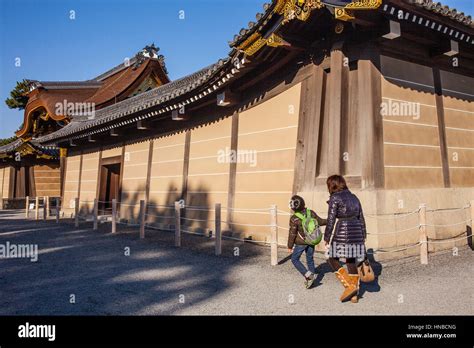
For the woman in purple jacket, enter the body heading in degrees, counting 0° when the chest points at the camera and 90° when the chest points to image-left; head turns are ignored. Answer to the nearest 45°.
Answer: approximately 135°

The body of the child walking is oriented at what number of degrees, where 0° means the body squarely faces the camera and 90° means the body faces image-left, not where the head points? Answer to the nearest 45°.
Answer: approximately 135°

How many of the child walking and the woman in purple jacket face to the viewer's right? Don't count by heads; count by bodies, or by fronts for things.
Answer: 0

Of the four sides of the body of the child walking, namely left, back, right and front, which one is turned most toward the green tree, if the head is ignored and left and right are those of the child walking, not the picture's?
front

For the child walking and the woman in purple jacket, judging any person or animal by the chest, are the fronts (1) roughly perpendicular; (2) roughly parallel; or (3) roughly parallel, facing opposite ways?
roughly parallel

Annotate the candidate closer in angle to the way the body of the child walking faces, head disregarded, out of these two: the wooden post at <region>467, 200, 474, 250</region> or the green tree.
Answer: the green tree

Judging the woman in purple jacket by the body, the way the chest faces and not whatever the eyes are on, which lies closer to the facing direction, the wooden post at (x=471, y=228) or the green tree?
the green tree

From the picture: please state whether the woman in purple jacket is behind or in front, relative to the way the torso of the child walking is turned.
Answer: behind

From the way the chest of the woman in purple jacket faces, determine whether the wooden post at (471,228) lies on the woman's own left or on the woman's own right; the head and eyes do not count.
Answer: on the woman's own right

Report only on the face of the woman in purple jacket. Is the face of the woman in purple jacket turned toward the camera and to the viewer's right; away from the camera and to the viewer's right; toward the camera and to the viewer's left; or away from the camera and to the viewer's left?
away from the camera and to the viewer's left

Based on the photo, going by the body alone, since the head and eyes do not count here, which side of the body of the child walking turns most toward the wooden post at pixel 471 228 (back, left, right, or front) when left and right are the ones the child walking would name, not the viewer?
right
